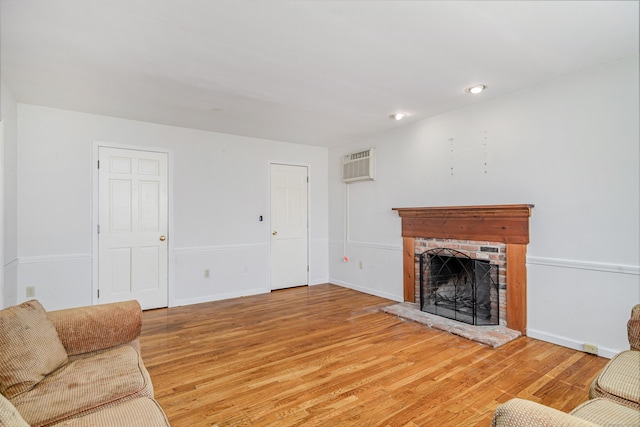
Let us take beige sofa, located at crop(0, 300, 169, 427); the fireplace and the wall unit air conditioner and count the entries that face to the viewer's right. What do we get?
1

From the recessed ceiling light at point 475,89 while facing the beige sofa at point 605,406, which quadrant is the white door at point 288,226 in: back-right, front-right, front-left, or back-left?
back-right

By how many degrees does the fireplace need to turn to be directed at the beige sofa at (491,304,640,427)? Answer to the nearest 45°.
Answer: approximately 45° to its left

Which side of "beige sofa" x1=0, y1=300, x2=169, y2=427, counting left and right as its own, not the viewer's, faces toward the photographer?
right

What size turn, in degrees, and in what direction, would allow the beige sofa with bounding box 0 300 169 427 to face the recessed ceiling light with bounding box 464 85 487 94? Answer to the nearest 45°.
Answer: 0° — it already faces it

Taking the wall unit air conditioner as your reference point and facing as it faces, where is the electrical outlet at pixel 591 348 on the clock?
The electrical outlet is roughly at 9 o'clock from the wall unit air conditioner.

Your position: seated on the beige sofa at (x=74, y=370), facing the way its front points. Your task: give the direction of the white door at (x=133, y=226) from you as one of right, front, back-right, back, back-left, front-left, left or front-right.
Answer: left

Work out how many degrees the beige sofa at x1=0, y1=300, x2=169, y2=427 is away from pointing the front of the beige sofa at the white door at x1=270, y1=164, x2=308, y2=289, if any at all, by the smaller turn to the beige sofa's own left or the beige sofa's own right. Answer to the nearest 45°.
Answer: approximately 45° to the beige sofa's own left

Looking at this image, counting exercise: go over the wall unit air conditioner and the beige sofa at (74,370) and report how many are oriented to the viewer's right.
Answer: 1

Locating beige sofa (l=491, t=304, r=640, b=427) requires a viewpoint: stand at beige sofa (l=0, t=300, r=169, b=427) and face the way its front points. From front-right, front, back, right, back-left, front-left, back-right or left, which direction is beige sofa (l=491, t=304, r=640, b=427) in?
front-right

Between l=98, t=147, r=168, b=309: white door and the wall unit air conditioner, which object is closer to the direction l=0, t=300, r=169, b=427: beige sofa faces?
the wall unit air conditioner

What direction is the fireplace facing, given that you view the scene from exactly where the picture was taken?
facing the viewer and to the left of the viewer

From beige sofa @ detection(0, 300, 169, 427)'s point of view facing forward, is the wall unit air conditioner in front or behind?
in front

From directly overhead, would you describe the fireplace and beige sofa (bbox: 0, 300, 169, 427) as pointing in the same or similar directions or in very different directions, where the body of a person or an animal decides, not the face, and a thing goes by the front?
very different directions
